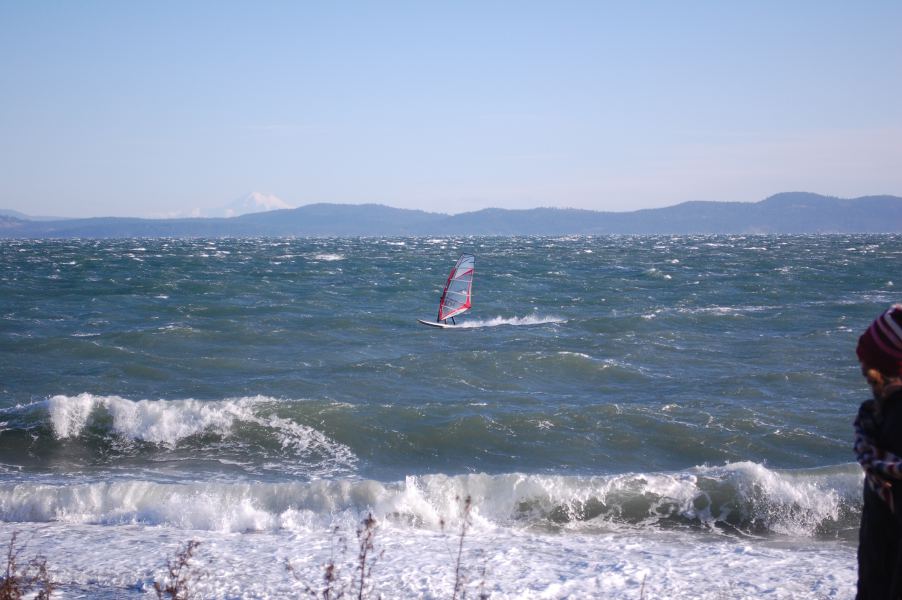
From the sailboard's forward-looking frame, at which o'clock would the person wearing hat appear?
The person wearing hat is roughly at 9 o'clock from the sailboard.

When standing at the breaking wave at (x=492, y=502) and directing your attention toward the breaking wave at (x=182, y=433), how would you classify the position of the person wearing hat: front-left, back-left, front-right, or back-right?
back-left

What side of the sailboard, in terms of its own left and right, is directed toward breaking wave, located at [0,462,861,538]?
left

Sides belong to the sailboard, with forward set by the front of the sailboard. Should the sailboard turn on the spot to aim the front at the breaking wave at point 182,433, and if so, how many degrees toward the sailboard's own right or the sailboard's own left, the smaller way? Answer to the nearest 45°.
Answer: approximately 90° to the sailboard's own left

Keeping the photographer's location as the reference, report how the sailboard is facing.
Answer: facing to the left of the viewer
